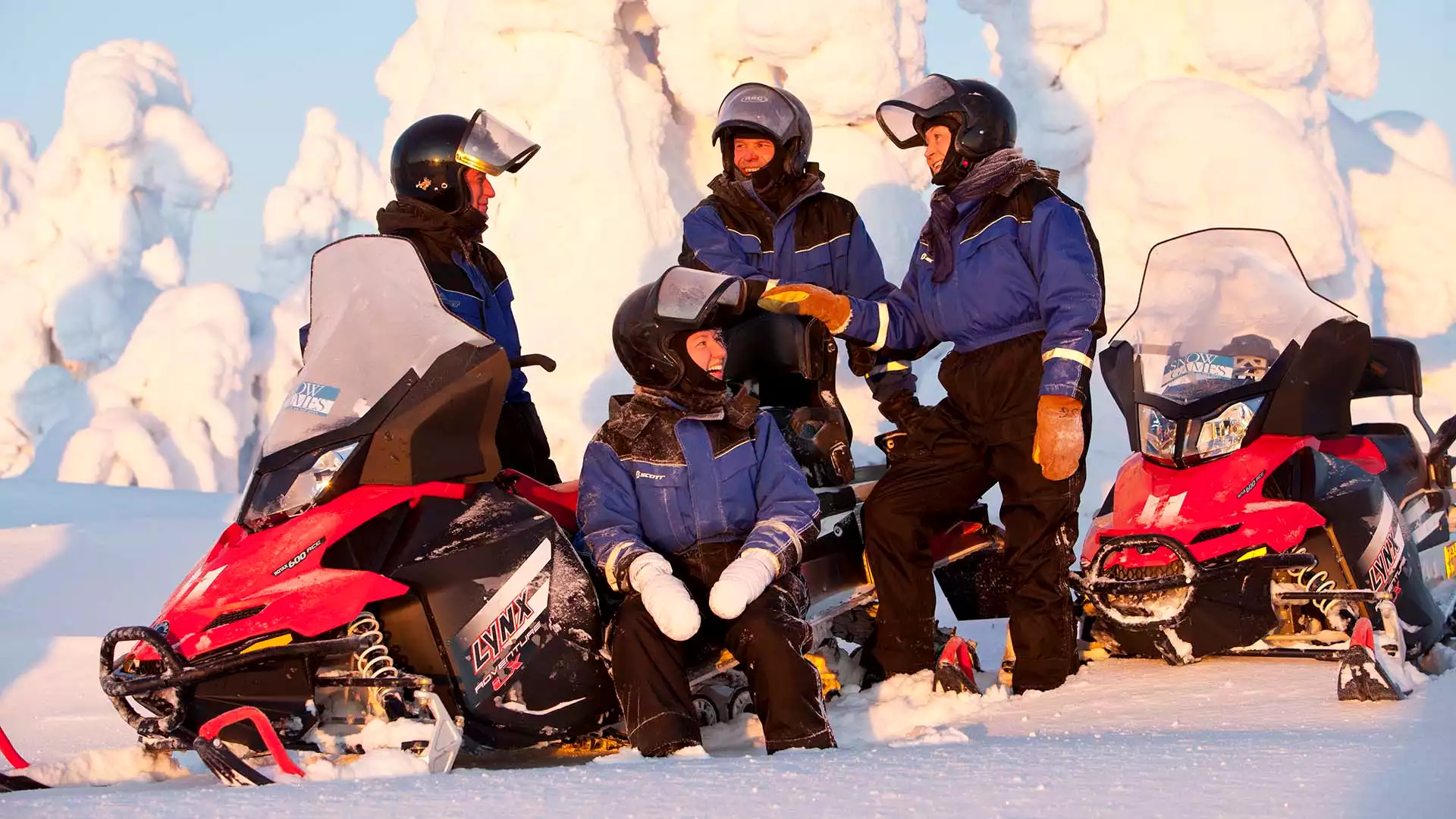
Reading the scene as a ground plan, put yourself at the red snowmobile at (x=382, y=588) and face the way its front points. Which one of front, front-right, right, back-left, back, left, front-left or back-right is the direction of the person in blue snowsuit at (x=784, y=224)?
back

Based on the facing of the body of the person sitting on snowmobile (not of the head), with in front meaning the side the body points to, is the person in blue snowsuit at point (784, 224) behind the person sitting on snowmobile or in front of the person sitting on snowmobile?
behind

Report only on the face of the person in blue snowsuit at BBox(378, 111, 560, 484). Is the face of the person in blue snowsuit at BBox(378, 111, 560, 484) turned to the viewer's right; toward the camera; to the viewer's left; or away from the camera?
to the viewer's right

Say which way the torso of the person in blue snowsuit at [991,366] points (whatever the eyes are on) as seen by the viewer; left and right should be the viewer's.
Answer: facing the viewer and to the left of the viewer

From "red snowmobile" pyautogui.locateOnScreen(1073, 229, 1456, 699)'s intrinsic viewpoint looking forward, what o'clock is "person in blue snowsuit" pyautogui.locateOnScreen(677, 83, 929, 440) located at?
The person in blue snowsuit is roughly at 2 o'clock from the red snowmobile.

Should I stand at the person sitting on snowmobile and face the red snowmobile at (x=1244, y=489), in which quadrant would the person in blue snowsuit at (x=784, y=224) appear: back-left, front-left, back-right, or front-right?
front-left

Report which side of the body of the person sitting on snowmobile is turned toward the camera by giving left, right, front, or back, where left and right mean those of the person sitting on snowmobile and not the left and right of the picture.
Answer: front

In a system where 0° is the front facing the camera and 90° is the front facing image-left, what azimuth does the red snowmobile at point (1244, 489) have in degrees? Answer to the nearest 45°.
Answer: approximately 45°

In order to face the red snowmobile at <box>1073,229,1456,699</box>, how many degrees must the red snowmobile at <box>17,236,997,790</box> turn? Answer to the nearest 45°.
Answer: approximately 135° to its left

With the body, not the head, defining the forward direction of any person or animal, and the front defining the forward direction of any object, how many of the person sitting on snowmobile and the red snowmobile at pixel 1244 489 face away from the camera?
0

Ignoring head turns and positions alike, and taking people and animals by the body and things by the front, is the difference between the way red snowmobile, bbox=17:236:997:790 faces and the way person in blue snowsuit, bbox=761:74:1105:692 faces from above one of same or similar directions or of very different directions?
same or similar directions

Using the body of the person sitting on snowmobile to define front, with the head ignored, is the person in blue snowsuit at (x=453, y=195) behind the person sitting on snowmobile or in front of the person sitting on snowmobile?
behind

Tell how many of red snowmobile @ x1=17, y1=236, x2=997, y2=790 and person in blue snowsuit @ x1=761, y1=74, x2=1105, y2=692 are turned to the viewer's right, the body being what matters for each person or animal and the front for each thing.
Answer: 0

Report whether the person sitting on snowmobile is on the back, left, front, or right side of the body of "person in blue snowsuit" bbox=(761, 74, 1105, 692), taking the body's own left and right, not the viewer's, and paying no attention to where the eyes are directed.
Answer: front

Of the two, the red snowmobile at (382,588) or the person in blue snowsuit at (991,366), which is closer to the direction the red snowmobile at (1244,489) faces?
the red snowmobile
